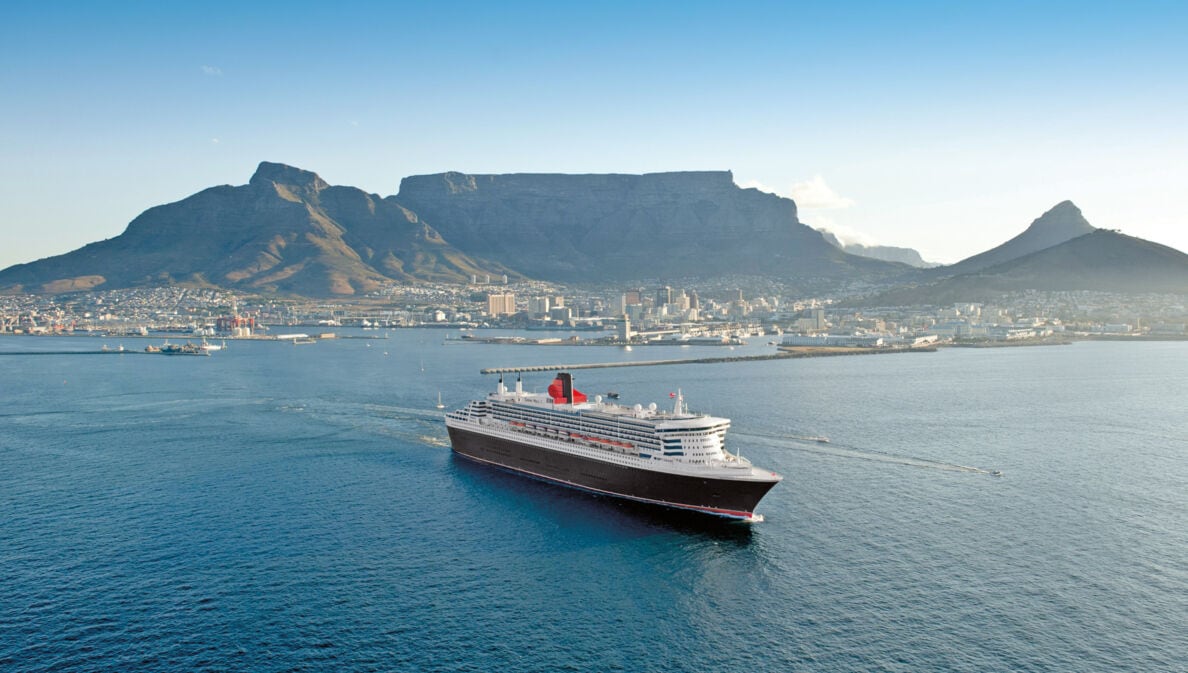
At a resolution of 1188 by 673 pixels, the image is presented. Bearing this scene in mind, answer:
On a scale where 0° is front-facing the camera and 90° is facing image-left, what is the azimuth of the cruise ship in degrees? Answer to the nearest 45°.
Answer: approximately 315°
